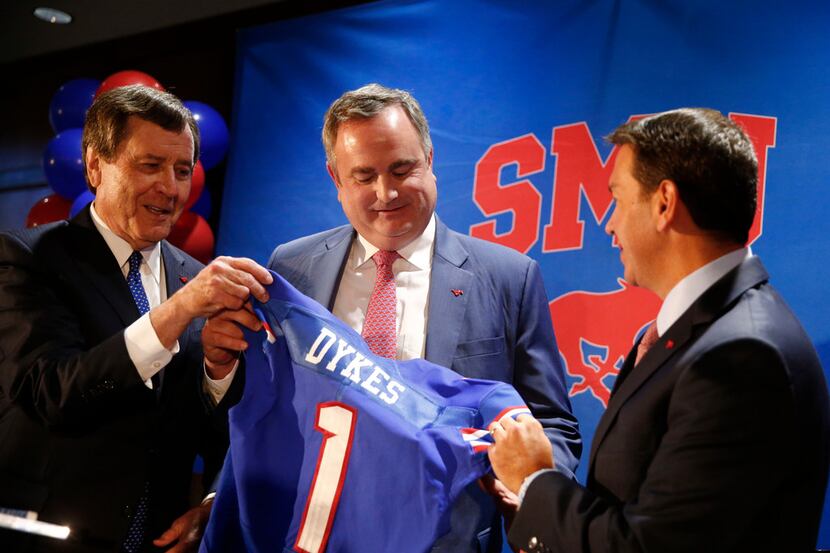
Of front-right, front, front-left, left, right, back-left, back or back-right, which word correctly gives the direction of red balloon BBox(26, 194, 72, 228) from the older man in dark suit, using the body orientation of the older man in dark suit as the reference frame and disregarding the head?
back-left

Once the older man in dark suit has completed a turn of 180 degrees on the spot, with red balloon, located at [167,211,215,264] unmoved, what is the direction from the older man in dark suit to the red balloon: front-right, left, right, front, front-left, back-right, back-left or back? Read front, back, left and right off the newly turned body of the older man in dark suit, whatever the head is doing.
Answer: front-right

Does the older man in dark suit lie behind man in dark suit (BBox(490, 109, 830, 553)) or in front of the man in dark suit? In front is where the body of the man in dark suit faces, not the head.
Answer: in front

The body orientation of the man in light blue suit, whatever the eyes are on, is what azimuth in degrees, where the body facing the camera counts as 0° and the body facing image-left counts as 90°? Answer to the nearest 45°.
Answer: approximately 0°

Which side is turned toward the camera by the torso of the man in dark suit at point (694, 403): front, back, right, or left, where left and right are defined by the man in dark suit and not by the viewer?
left

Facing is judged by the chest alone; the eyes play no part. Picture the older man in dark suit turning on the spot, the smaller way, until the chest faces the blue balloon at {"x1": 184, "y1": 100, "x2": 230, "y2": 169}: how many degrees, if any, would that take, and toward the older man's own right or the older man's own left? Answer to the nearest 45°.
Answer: approximately 135° to the older man's own left

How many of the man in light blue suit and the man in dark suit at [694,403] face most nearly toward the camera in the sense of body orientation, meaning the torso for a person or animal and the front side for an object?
1

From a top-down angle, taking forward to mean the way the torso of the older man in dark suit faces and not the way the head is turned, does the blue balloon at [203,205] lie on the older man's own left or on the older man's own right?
on the older man's own left

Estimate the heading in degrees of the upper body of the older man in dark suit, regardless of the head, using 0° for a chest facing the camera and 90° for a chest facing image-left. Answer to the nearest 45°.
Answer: approximately 315°

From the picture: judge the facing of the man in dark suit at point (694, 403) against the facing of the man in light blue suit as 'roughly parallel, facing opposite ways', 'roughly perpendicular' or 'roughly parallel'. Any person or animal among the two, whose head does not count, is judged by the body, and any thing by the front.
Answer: roughly perpendicular

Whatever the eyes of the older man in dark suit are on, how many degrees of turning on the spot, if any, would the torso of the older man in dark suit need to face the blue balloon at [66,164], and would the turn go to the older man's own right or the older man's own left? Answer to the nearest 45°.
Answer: approximately 135° to the older man's own left
